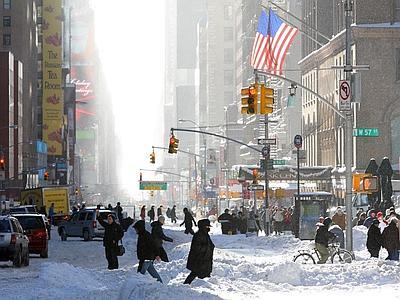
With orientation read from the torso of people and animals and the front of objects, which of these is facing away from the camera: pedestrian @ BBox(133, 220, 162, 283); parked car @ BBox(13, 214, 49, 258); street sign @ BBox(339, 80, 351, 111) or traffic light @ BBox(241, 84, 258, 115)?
the parked car

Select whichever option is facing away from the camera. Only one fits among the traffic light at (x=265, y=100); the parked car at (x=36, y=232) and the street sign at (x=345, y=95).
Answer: the parked car

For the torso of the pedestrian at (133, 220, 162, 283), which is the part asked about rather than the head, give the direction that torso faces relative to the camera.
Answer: to the viewer's left

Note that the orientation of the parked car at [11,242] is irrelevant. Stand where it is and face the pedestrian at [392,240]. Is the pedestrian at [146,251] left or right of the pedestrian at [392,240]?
right

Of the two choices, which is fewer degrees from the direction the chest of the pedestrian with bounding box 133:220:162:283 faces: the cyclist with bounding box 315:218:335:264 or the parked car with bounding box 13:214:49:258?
the parked car

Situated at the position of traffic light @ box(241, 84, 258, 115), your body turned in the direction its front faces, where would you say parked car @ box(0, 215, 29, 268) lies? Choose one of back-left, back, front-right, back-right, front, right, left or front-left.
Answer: front-right

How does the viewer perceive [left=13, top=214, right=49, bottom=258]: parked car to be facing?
facing away from the viewer

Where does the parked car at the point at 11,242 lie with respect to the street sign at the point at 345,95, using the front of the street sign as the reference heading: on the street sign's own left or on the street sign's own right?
on the street sign's own right
